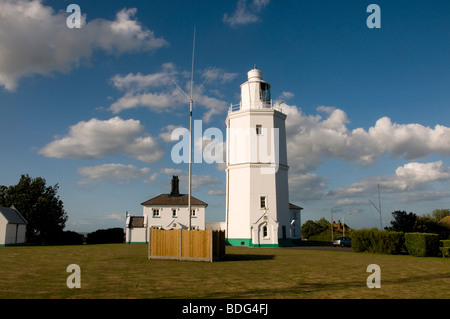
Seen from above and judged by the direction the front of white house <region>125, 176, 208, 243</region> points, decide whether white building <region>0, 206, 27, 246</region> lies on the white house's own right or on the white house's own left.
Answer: on the white house's own right

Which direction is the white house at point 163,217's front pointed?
toward the camera

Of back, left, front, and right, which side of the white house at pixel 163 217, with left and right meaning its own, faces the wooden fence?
front

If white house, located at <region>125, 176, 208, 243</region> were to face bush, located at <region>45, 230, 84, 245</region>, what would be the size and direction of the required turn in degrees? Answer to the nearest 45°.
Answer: approximately 90° to its right

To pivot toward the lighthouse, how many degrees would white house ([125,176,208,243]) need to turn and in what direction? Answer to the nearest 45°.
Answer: approximately 45° to its left

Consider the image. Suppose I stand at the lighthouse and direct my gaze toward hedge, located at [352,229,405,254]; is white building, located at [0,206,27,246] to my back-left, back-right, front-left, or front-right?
back-right

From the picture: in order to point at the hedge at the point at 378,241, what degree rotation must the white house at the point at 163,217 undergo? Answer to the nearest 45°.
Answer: approximately 45° to its left
